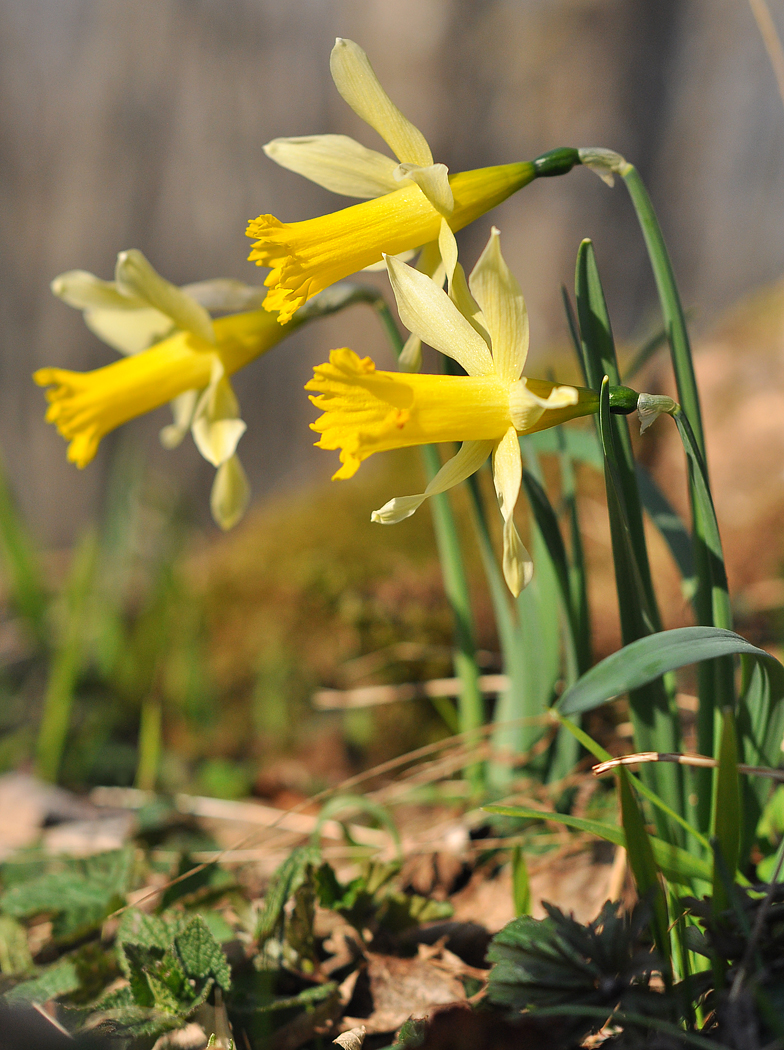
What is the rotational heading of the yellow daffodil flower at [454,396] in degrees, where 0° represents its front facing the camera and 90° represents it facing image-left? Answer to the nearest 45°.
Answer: approximately 90°

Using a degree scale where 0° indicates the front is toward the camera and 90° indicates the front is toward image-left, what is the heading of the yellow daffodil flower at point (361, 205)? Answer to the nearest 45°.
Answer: approximately 90°

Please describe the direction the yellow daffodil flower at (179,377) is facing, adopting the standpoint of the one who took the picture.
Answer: facing to the left of the viewer

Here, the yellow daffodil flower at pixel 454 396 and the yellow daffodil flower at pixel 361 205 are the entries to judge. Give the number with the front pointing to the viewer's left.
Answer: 2

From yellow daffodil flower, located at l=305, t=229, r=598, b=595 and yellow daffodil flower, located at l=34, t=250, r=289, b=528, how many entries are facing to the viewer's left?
2
